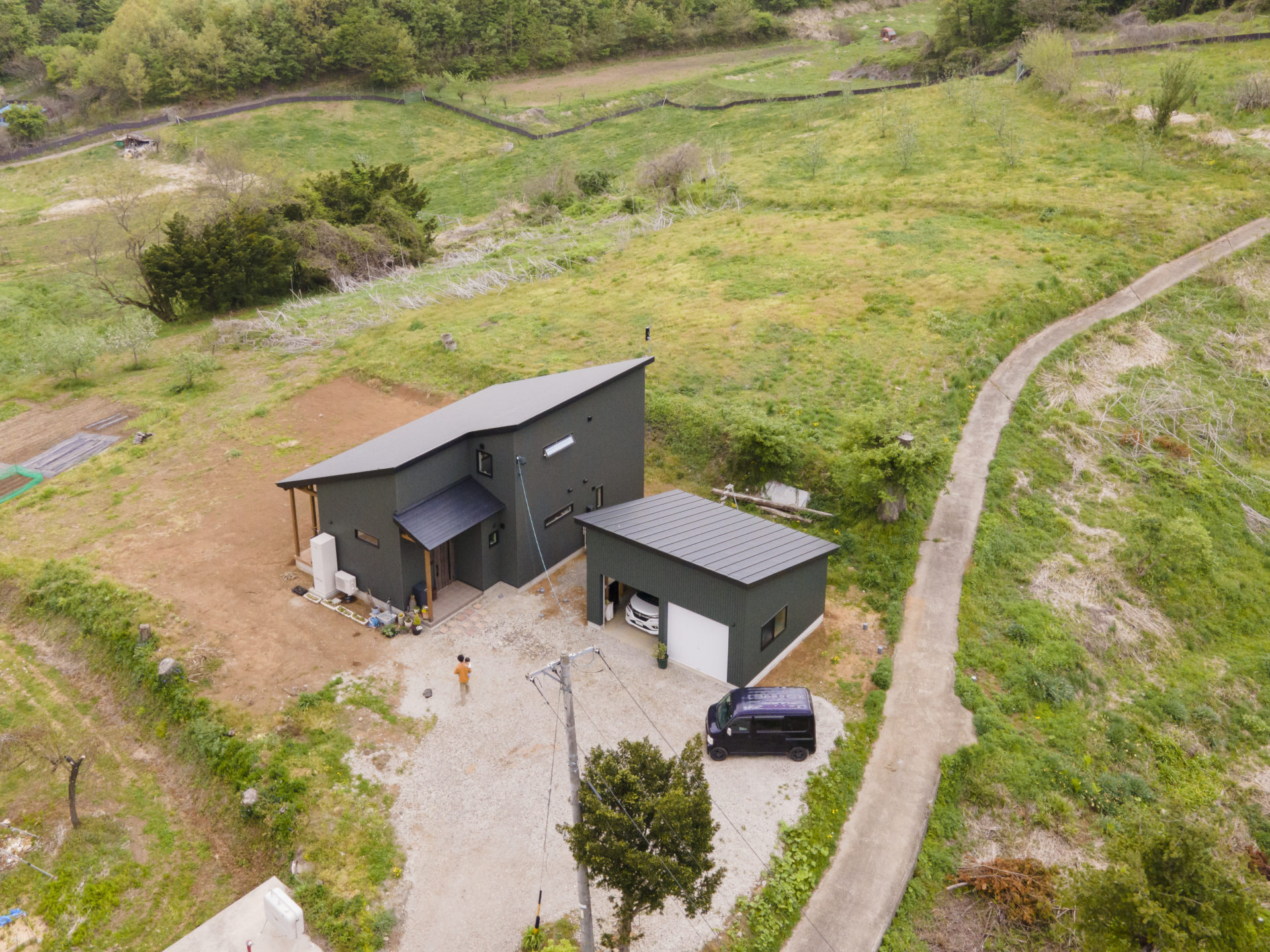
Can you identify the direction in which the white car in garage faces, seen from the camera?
facing the viewer and to the left of the viewer

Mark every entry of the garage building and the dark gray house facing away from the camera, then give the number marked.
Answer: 0

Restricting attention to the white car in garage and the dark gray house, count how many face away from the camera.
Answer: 0

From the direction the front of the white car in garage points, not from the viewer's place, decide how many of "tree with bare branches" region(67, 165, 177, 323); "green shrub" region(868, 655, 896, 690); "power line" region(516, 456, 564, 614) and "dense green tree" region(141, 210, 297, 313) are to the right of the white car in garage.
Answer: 3

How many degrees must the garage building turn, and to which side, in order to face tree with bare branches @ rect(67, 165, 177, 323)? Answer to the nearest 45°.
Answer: approximately 90° to its right

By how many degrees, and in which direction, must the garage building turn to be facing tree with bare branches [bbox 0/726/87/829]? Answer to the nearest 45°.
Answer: approximately 45° to its right

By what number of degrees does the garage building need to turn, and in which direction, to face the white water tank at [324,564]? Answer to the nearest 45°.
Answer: approximately 45° to its right

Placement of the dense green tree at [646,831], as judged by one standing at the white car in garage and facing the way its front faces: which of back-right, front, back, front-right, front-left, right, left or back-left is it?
front-left

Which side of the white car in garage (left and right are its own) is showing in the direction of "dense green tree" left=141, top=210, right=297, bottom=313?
right

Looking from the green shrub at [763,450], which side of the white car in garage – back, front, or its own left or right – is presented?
back

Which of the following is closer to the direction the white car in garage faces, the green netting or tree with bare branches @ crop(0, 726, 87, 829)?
the tree with bare branches

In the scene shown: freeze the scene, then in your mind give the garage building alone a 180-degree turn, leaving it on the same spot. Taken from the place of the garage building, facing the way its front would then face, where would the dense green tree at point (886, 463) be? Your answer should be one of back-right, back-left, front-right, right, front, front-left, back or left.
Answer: front

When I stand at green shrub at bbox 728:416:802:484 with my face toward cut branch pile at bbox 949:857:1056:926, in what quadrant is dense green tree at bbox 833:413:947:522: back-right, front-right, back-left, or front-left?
front-left

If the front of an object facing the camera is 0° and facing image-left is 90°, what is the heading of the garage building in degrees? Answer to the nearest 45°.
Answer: approximately 45°

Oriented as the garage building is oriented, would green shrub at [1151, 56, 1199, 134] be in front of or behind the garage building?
behind
